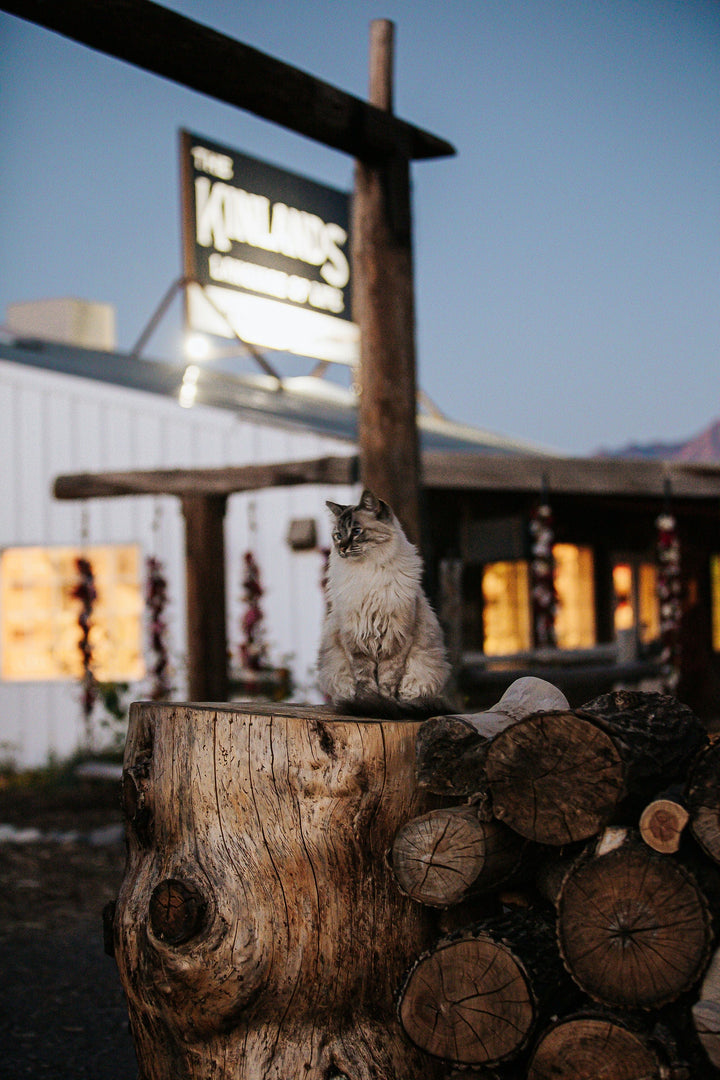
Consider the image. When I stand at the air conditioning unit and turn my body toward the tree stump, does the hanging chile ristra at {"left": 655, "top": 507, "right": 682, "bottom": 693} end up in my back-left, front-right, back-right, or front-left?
front-left

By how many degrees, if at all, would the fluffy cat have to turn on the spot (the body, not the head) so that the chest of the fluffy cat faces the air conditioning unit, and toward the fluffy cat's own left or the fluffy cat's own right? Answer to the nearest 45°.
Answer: approximately 180°

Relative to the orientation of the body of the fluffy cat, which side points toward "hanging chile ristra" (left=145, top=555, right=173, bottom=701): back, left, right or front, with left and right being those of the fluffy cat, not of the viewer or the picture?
back

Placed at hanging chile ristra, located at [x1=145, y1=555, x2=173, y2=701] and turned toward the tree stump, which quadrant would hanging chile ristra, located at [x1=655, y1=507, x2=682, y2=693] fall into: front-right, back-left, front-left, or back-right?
front-left

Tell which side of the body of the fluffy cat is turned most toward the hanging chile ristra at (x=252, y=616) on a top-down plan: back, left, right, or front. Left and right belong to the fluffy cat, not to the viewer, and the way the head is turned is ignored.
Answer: back

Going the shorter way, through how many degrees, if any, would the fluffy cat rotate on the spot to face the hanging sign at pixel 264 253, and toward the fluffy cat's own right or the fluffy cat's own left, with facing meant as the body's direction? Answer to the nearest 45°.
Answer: approximately 180°

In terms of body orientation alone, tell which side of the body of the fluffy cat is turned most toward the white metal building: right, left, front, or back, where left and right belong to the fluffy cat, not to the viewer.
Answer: back

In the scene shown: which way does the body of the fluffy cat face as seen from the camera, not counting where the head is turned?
toward the camera

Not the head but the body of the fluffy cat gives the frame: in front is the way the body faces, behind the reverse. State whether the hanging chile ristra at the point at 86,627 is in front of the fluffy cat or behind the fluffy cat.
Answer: behind

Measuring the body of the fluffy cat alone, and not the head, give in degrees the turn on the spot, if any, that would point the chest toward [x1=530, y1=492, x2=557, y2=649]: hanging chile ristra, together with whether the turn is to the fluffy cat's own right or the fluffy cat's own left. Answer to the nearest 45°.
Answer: approximately 180°

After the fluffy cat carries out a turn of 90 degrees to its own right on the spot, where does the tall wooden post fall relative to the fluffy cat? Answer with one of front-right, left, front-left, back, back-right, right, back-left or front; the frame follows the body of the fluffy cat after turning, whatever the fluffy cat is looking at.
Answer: right

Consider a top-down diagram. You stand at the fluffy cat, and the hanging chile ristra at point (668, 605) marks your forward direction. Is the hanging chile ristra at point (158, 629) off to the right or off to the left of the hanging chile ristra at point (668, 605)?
left
